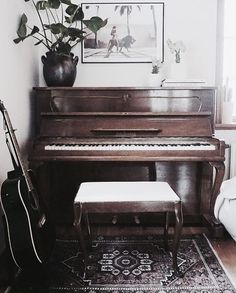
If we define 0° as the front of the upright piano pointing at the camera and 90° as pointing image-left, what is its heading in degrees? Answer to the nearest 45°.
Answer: approximately 0°

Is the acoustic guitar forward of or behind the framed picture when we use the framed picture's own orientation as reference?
forward

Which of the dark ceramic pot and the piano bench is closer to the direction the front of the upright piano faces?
the piano bench

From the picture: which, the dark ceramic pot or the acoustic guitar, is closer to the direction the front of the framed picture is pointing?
the acoustic guitar

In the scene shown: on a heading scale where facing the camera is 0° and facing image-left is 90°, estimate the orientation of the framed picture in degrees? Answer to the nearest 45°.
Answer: approximately 0°

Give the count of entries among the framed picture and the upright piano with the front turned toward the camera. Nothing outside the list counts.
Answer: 2

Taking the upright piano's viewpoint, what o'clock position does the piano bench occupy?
The piano bench is roughly at 12 o'clock from the upright piano.

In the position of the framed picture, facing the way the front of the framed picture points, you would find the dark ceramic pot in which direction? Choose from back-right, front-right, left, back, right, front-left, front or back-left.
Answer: front-right
